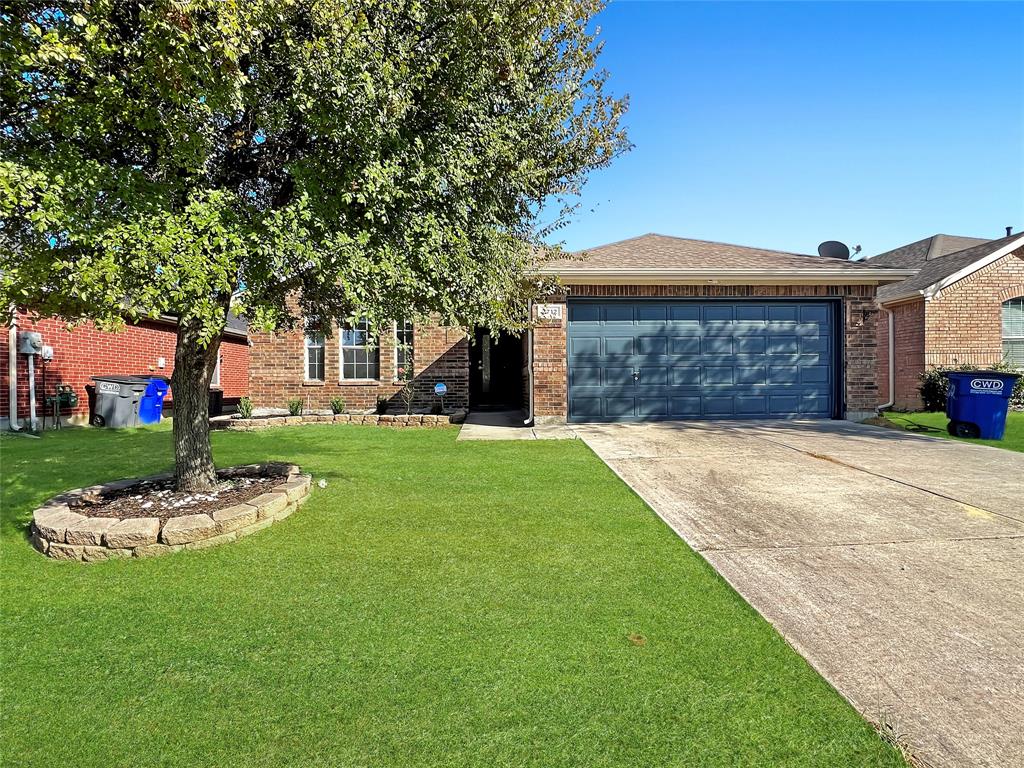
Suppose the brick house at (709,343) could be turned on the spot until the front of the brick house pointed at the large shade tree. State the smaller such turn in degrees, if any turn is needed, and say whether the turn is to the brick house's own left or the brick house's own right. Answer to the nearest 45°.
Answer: approximately 45° to the brick house's own right

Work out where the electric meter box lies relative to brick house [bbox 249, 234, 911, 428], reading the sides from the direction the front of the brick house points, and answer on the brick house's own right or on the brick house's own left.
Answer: on the brick house's own right

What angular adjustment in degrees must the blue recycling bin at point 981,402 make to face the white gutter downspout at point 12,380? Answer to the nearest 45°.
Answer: approximately 135° to its right
